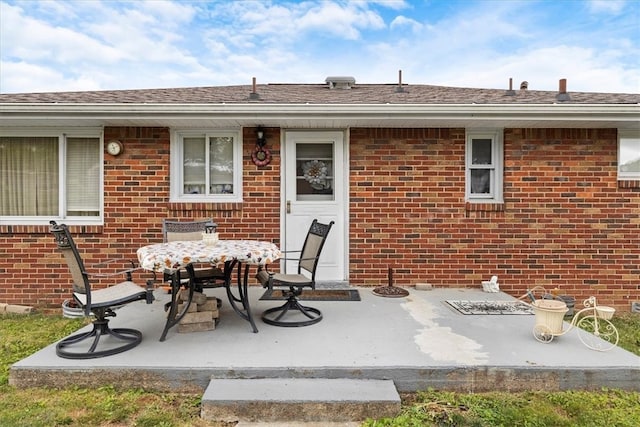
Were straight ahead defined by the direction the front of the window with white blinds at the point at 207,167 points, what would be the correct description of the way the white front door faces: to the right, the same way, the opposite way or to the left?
the same way

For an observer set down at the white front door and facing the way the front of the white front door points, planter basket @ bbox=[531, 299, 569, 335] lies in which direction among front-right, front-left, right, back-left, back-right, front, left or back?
front-left

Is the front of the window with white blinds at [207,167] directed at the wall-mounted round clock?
no

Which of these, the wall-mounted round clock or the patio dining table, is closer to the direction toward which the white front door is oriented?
the patio dining table

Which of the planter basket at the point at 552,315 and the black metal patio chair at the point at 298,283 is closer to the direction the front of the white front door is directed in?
the black metal patio chair

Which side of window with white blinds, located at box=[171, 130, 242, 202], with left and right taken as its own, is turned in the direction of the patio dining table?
front

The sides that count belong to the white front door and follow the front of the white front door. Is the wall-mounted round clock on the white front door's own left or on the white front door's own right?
on the white front door's own right

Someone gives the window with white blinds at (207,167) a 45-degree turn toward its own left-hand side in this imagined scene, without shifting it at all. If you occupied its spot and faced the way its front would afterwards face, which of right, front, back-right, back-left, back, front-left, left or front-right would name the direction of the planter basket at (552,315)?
front

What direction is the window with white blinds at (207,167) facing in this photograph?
toward the camera

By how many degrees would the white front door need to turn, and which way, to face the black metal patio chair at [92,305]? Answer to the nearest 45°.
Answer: approximately 45° to its right

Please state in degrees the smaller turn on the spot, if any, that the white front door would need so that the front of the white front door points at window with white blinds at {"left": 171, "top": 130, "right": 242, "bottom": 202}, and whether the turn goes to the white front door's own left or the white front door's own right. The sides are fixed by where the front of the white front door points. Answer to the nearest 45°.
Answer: approximately 90° to the white front door's own right

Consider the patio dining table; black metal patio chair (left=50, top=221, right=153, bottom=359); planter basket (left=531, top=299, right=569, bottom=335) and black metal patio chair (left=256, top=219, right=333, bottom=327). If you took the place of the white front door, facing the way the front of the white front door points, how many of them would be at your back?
0

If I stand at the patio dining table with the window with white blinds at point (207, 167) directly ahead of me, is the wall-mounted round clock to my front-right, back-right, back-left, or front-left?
front-left

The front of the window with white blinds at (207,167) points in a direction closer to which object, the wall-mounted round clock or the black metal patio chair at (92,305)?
the black metal patio chair

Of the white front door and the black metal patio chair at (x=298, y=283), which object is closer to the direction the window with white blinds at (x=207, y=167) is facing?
the black metal patio chair

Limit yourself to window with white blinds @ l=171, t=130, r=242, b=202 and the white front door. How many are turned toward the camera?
2

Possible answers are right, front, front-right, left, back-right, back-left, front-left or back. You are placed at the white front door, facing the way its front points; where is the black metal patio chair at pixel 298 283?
front

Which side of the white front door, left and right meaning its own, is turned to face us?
front
